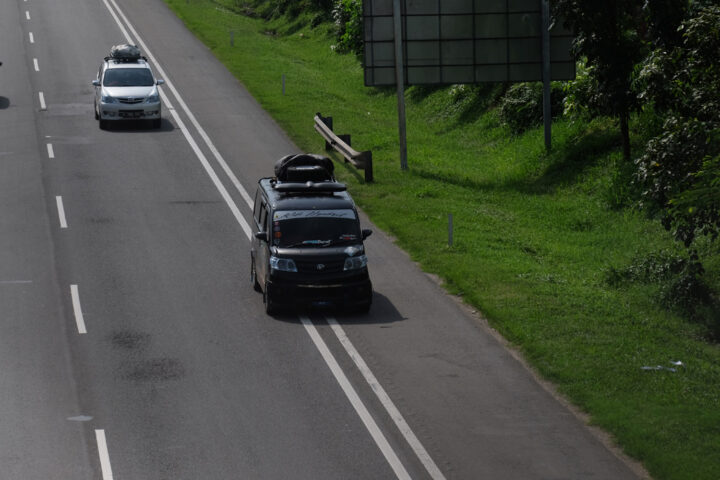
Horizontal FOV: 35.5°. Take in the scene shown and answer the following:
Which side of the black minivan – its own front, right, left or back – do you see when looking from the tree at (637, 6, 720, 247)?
left

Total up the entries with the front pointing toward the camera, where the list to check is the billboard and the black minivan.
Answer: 1

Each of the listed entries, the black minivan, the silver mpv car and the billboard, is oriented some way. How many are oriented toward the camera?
2

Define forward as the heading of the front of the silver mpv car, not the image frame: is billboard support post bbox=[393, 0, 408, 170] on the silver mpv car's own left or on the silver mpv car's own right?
on the silver mpv car's own left

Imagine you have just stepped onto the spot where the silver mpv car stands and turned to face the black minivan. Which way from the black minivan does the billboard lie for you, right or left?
left

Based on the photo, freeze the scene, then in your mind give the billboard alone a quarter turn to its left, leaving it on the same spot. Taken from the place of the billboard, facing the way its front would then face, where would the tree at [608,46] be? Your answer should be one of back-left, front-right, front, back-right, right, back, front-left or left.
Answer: back-left

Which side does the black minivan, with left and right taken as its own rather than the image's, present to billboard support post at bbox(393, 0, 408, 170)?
back

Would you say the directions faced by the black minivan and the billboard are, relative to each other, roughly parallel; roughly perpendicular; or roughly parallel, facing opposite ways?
roughly parallel, facing opposite ways

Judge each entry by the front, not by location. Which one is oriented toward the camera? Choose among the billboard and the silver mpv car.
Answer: the silver mpv car

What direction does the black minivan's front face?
toward the camera

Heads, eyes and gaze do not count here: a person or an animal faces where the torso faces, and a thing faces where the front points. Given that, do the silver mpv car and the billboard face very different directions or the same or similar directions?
very different directions

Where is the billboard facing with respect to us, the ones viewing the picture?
facing away from the viewer

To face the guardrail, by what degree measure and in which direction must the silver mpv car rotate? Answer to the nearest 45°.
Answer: approximately 45° to its left

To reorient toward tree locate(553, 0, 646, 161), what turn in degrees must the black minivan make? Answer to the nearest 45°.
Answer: approximately 135° to its left

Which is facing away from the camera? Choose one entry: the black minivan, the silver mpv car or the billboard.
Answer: the billboard

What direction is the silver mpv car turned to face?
toward the camera

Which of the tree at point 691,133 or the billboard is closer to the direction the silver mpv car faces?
the tree

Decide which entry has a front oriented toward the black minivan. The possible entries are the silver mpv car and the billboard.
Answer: the silver mpv car

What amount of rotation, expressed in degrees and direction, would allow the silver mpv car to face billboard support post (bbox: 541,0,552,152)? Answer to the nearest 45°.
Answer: approximately 45° to its left
